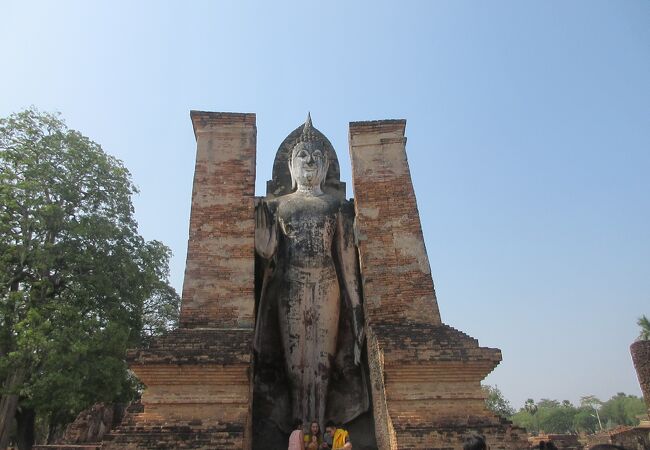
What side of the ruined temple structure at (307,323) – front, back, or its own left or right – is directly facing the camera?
front

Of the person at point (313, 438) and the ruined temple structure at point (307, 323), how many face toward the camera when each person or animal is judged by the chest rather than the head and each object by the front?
2

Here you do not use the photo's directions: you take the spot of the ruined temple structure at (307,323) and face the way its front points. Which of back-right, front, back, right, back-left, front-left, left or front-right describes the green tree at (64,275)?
back-right

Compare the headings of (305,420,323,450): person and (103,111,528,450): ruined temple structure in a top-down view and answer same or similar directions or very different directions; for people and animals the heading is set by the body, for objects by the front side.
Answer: same or similar directions

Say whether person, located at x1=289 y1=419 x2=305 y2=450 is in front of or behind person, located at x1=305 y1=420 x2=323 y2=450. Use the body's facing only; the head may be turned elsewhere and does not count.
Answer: in front

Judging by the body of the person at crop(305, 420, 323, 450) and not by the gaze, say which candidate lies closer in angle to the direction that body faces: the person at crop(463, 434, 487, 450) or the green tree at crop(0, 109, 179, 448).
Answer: the person
